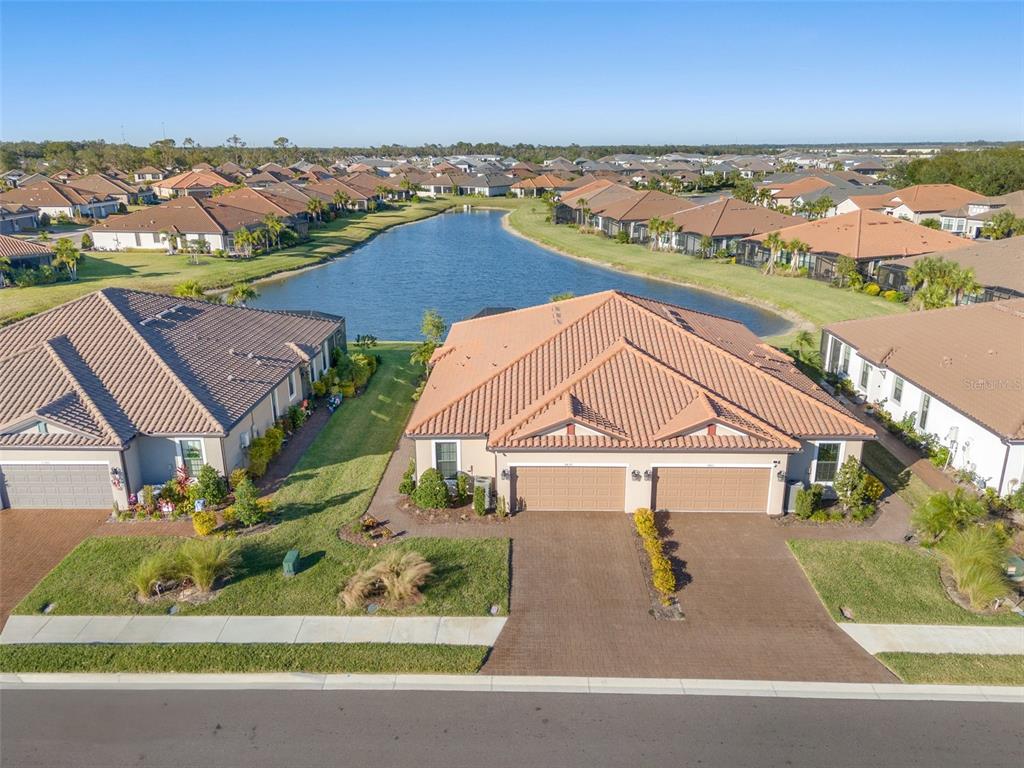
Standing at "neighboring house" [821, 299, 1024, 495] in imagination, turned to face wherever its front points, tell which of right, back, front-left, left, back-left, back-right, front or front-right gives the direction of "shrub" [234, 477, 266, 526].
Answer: right

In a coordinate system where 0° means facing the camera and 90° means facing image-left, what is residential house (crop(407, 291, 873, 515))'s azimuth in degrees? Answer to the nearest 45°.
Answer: approximately 0°

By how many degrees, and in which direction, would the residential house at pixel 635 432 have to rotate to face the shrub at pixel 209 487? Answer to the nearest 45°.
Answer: approximately 90° to its right

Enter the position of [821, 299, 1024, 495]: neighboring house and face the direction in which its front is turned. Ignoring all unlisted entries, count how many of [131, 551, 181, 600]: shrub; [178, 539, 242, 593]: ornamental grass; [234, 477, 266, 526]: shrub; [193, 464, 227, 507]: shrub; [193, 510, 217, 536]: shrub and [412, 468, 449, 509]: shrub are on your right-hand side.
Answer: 6

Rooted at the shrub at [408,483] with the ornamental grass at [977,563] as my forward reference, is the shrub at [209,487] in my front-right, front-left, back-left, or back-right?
back-right

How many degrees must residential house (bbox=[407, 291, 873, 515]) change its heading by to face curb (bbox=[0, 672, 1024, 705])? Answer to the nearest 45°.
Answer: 0° — it already faces it

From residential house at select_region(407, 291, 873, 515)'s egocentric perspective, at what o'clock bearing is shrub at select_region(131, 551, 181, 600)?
The shrub is roughly at 2 o'clock from the residential house.

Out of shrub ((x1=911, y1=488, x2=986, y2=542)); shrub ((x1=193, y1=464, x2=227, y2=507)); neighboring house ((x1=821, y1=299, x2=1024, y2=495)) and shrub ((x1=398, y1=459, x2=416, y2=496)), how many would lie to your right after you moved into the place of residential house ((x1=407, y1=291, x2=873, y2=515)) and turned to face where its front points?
2

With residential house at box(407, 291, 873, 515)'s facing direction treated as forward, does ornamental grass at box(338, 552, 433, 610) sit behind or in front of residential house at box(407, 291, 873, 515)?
in front

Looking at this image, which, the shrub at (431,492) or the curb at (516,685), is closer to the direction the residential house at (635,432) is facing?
the curb

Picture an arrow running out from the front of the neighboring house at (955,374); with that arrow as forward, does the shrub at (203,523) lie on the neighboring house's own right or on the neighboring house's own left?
on the neighboring house's own right

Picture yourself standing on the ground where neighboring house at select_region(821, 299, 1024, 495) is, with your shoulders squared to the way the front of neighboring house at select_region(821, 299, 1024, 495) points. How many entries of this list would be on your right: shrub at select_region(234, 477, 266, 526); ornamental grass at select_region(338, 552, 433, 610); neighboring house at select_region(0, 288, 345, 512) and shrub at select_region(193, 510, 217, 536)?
4

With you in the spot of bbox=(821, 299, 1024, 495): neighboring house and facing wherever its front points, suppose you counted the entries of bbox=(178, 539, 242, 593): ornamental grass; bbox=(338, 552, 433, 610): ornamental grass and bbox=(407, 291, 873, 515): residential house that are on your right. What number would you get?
3

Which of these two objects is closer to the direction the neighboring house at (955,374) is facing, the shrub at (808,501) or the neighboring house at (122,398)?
the shrub

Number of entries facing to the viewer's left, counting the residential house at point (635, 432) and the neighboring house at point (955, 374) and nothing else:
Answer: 0

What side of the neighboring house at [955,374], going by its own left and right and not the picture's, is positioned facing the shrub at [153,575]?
right

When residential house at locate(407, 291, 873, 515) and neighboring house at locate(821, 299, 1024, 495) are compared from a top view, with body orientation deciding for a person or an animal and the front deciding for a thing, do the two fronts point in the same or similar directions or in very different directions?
same or similar directions

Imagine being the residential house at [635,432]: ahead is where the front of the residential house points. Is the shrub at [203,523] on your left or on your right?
on your right
